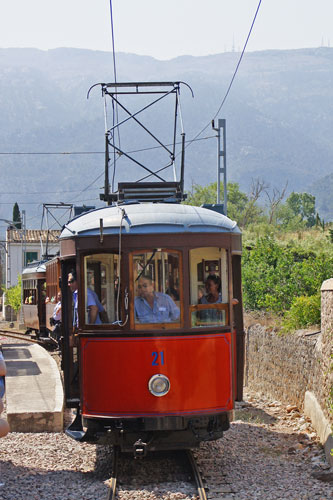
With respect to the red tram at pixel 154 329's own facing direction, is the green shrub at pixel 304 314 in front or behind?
behind

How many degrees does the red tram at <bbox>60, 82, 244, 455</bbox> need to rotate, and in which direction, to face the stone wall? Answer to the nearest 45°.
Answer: approximately 135° to its left

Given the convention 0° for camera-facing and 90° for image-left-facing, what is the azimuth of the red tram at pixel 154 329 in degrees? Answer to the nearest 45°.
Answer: approximately 0°

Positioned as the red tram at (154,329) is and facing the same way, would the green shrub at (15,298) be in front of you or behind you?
behind

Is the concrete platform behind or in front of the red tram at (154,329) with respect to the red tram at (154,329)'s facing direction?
behind
